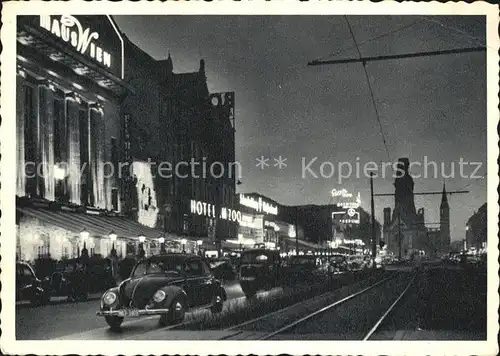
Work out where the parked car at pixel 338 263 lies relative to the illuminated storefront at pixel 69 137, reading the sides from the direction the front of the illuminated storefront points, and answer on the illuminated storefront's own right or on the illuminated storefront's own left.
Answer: on the illuminated storefront's own left

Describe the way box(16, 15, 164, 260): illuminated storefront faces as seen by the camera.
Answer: facing the viewer and to the right of the viewer

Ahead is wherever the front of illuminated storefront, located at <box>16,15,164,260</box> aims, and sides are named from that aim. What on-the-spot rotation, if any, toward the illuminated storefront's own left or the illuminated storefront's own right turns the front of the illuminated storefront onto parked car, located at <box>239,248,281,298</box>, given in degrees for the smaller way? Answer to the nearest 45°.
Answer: approximately 45° to the illuminated storefront's own left

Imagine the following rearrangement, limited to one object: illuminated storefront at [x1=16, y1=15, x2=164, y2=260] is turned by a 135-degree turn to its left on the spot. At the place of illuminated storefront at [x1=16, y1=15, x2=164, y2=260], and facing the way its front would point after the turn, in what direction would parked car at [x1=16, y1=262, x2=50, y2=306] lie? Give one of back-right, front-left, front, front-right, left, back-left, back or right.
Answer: back

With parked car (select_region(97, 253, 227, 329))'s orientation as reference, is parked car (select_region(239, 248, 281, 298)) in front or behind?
behind

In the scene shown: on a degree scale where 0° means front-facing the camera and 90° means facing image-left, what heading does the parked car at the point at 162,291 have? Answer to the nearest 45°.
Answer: approximately 45°

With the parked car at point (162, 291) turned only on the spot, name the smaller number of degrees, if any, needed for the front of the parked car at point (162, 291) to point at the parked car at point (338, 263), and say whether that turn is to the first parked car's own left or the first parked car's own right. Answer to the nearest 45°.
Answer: approximately 135° to the first parked car's own right
